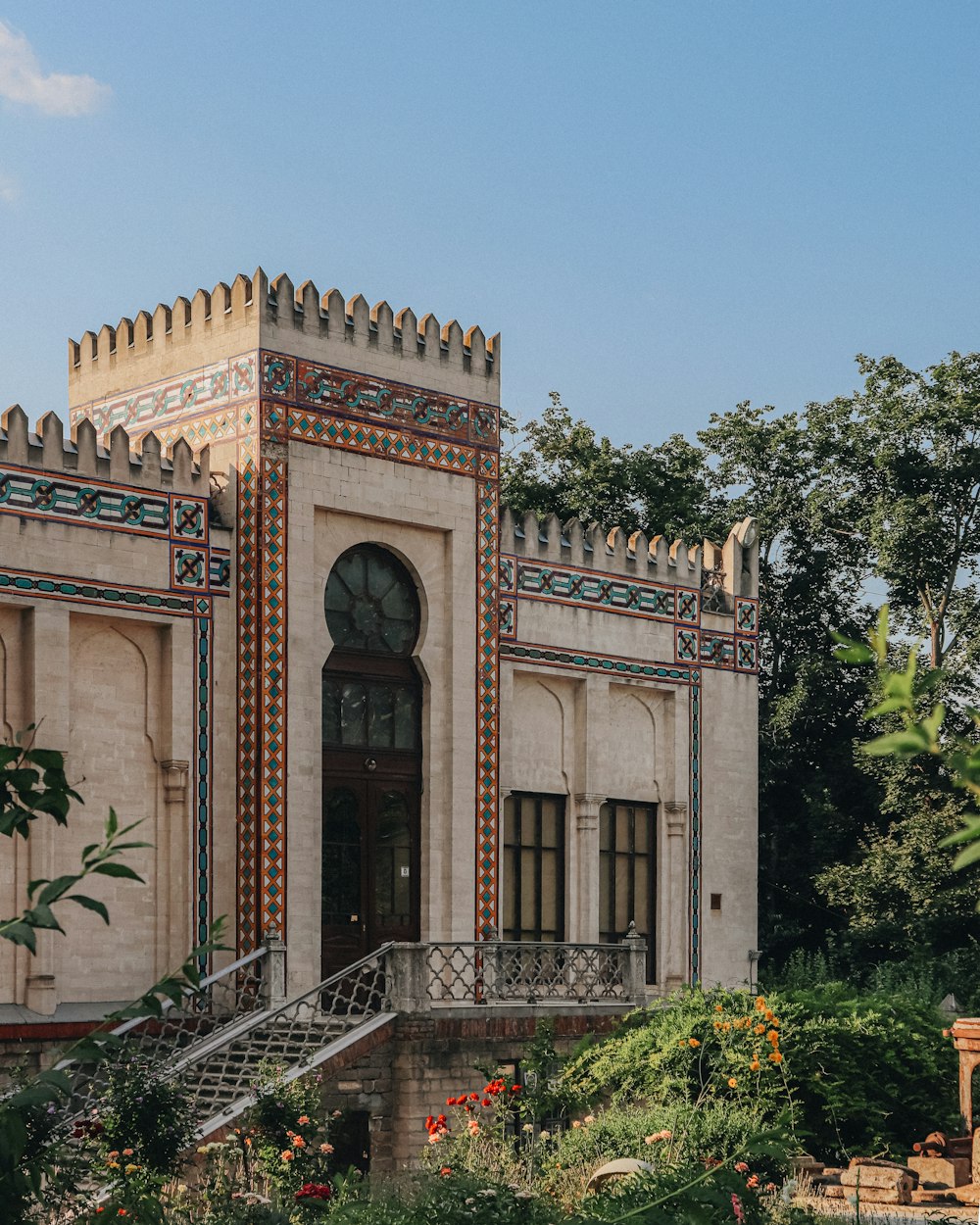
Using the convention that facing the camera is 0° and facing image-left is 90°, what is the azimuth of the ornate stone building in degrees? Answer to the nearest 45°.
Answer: approximately 315°

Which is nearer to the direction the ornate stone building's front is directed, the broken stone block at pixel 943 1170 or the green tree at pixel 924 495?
the broken stone block

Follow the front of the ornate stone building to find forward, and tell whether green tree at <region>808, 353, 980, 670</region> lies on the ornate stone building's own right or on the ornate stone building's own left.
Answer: on the ornate stone building's own left

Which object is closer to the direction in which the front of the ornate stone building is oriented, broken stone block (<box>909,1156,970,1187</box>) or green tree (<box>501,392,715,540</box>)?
the broken stone block
